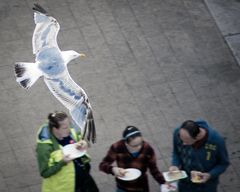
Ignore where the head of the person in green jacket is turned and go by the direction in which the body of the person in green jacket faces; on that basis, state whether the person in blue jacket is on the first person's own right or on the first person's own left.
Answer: on the first person's own left

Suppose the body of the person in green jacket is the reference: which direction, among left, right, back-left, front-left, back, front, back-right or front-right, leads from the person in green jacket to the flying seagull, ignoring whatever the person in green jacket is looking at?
back-left

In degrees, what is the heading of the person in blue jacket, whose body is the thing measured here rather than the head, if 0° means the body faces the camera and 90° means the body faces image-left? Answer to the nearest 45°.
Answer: approximately 45°

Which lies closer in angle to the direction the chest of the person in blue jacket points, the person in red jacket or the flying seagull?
the person in red jacket

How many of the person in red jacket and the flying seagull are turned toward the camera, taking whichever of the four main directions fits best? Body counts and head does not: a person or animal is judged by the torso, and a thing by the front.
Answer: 1

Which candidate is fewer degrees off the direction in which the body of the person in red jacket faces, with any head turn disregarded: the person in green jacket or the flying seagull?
the person in green jacket

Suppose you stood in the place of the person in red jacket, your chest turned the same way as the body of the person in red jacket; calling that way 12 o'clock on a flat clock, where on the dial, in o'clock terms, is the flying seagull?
The flying seagull is roughly at 5 o'clock from the person in red jacket.

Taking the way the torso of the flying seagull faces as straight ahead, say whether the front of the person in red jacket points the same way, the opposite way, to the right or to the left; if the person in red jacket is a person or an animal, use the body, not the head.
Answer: to the right

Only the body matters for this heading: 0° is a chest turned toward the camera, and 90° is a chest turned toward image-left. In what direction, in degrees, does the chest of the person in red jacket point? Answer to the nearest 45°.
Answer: approximately 0°

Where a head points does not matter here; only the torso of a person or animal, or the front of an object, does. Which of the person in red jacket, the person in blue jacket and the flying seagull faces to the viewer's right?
the flying seagull

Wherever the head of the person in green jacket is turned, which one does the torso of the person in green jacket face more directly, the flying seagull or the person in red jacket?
the person in red jacket

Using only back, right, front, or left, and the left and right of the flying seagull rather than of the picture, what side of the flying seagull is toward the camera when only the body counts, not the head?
right
